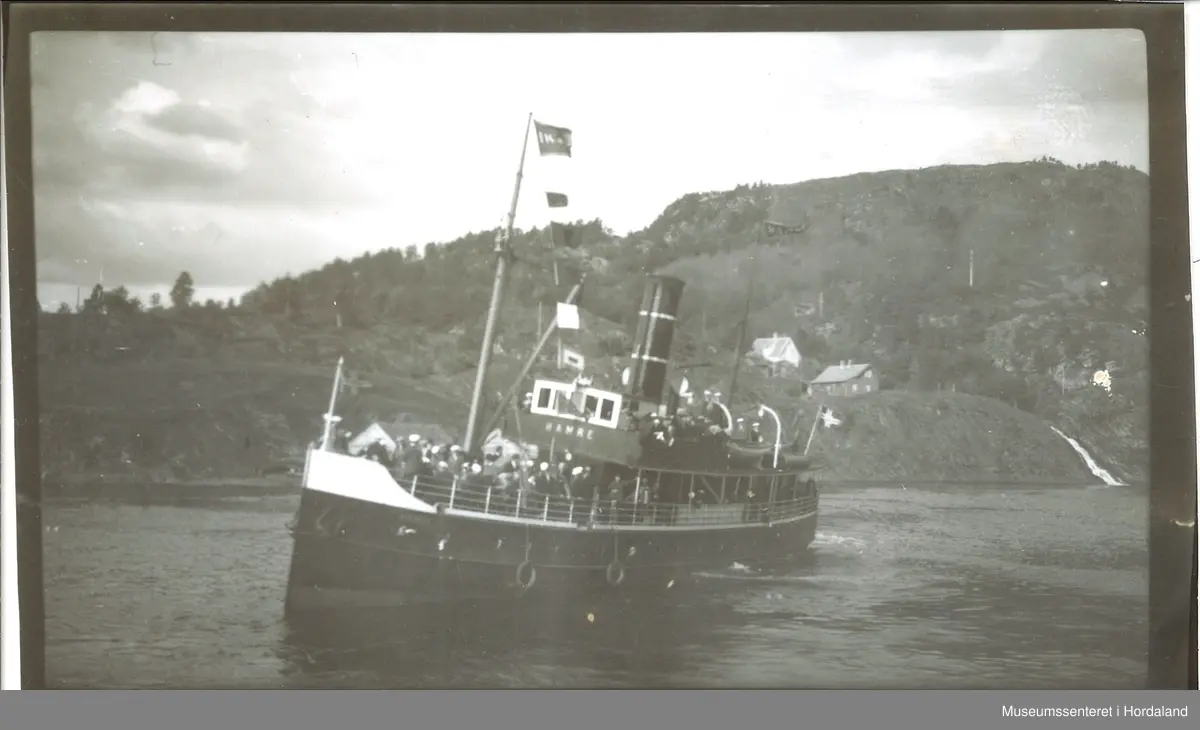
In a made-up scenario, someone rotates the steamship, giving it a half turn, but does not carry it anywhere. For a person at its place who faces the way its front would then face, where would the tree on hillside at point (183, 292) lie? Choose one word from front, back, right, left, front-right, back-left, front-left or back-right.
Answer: back-left

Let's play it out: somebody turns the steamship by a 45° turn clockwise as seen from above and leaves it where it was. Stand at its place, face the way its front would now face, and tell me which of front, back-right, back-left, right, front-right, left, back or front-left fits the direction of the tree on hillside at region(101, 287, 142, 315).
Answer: front

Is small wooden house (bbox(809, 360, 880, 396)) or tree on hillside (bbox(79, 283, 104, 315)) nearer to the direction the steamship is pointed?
the tree on hillside

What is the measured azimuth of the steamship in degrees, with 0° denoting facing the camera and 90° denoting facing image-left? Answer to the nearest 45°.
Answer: approximately 45°

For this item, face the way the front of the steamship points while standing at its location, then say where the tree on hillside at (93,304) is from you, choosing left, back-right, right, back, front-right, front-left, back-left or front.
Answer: front-right
